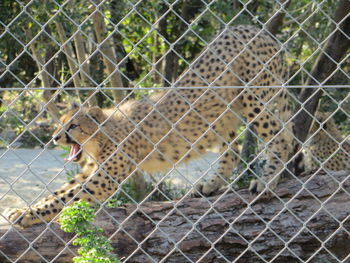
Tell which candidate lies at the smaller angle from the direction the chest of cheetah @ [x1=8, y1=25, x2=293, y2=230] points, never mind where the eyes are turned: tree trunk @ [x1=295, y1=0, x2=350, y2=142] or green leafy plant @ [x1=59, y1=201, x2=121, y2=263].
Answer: the green leafy plant

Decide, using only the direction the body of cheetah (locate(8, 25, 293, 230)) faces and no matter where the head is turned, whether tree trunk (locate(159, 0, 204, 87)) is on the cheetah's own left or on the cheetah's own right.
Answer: on the cheetah's own right

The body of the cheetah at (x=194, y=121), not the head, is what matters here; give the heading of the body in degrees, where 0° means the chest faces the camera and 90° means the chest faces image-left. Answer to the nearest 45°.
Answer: approximately 90°
